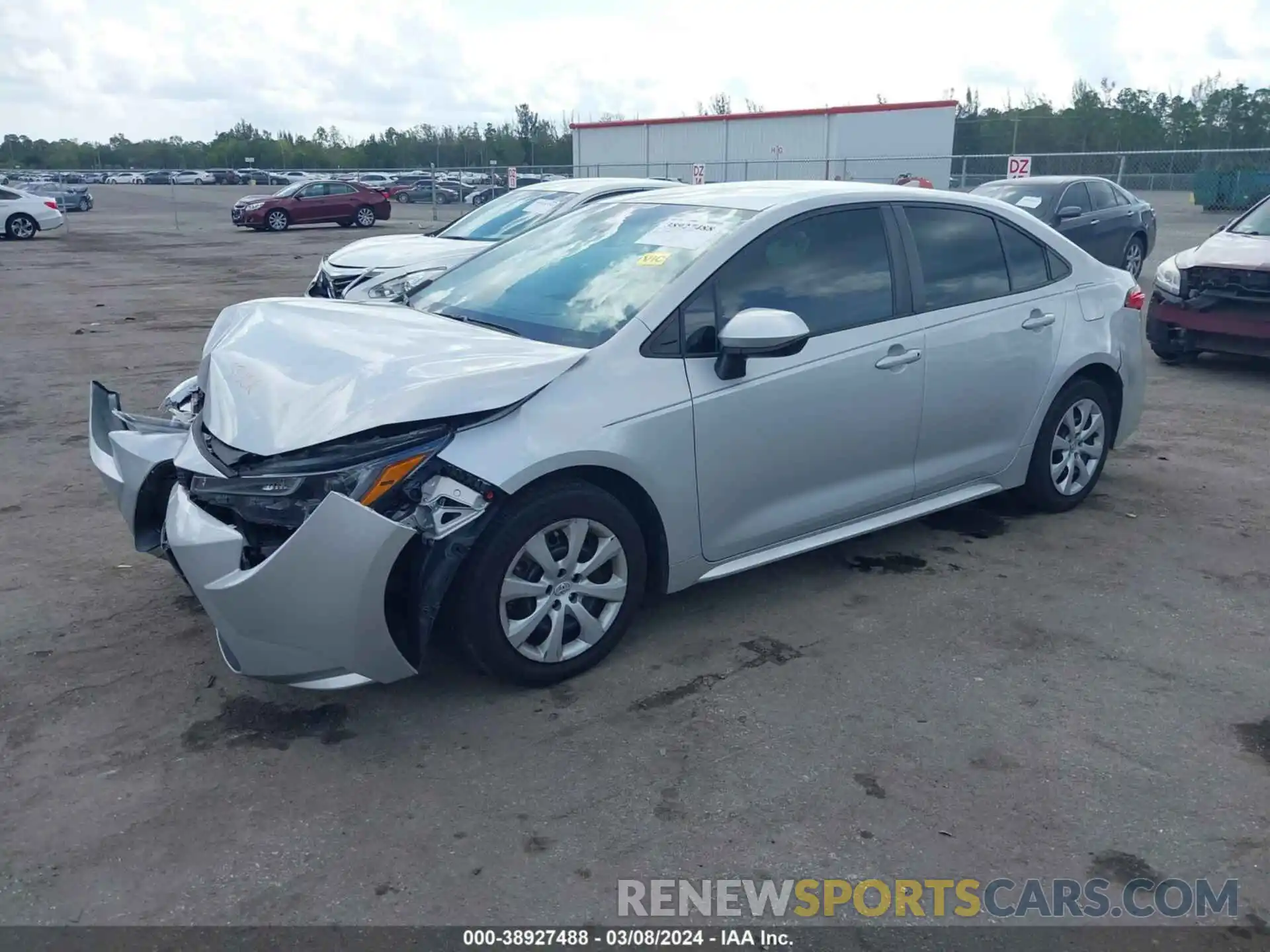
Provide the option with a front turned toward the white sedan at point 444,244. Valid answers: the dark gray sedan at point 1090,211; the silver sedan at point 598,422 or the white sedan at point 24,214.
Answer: the dark gray sedan

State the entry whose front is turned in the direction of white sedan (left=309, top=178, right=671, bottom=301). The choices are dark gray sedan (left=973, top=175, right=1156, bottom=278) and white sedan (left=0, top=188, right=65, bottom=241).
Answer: the dark gray sedan

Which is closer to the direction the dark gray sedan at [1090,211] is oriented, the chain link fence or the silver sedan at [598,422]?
the silver sedan

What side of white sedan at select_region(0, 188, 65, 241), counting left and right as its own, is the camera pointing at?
left

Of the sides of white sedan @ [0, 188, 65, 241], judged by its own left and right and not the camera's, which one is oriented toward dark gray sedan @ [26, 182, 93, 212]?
right

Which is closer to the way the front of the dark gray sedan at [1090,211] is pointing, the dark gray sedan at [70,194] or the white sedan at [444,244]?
the white sedan

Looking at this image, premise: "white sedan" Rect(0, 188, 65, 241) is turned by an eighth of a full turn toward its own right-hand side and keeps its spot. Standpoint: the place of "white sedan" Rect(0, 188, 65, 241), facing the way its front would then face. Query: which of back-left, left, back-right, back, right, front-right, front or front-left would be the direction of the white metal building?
back-right

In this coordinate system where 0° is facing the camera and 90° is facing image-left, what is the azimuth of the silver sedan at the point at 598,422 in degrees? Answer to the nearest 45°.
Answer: approximately 45°

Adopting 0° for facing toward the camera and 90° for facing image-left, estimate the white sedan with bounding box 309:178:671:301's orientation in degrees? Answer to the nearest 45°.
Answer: approximately 45°

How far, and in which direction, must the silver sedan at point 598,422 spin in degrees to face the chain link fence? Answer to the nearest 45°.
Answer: approximately 135° to its right
